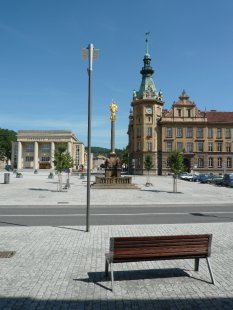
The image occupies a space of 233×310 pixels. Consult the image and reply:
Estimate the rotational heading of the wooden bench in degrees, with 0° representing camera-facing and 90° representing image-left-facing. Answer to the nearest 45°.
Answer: approximately 180°

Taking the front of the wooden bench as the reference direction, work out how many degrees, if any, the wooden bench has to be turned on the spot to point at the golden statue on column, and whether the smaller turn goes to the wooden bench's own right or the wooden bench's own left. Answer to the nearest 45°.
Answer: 0° — it already faces it

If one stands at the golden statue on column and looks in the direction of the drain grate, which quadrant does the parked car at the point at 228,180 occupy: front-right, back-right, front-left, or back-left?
back-left

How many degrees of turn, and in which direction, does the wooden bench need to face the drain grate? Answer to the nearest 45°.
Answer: approximately 90° to its left
